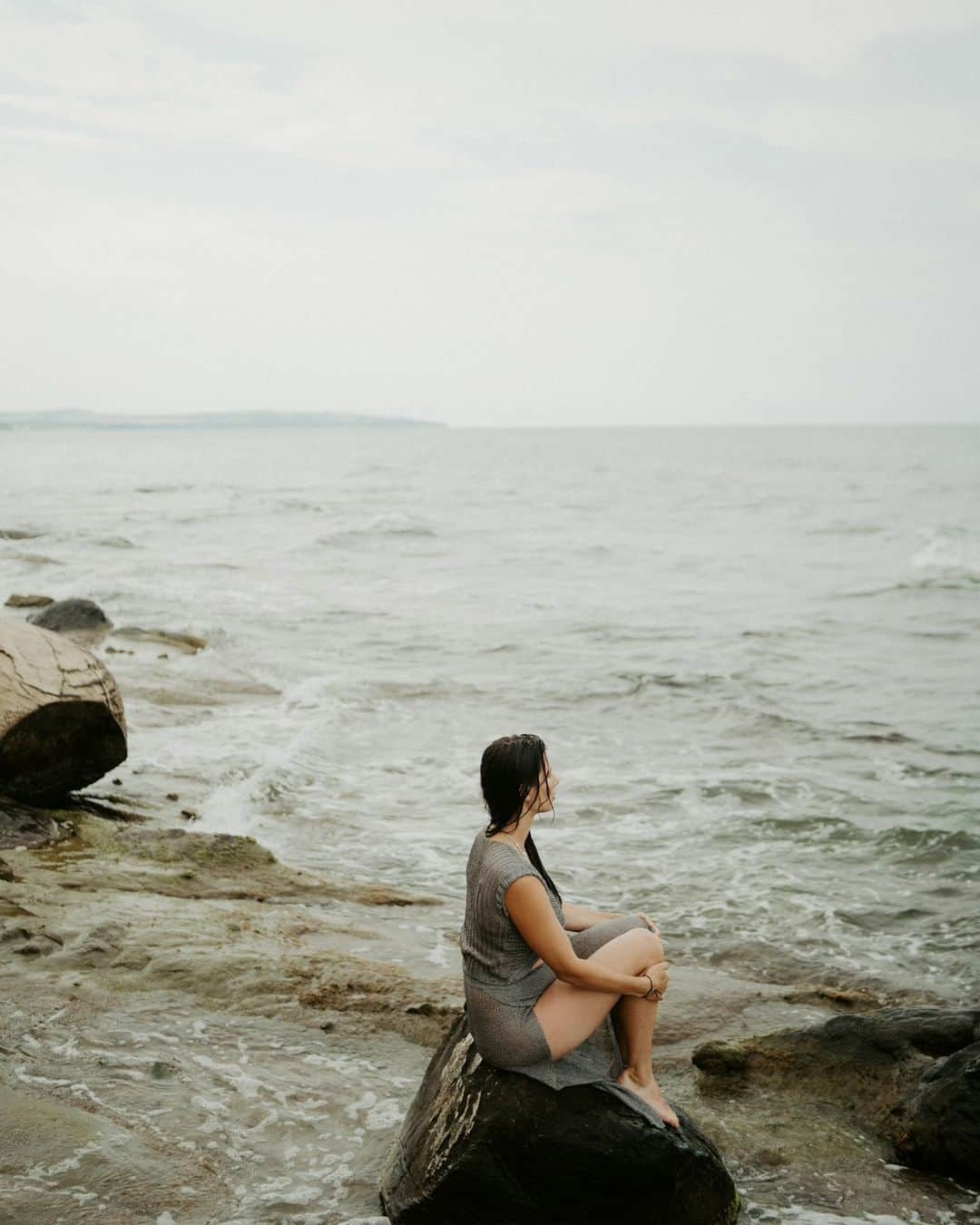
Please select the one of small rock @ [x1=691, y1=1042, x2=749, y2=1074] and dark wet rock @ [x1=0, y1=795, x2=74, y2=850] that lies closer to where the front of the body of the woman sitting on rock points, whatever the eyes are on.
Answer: the small rock

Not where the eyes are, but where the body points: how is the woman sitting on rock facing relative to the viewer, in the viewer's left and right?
facing to the right of the viewer

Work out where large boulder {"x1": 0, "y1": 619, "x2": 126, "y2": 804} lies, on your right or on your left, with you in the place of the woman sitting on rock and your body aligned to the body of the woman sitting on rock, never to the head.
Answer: on your left

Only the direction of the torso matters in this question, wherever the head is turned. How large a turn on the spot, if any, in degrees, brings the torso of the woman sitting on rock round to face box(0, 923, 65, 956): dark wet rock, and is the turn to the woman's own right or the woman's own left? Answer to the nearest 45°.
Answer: approximately 135° to the woman's own left

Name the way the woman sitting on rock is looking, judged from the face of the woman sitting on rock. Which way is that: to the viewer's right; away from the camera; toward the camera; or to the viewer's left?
to the viewer's right

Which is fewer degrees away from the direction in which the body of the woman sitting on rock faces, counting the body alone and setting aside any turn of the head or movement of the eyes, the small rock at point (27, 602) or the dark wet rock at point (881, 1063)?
the dark wet rock

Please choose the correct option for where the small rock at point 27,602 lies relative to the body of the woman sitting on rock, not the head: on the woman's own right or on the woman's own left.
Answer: on the woman's own left

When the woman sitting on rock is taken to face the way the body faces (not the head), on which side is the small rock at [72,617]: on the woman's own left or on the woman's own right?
on the woman's own left
